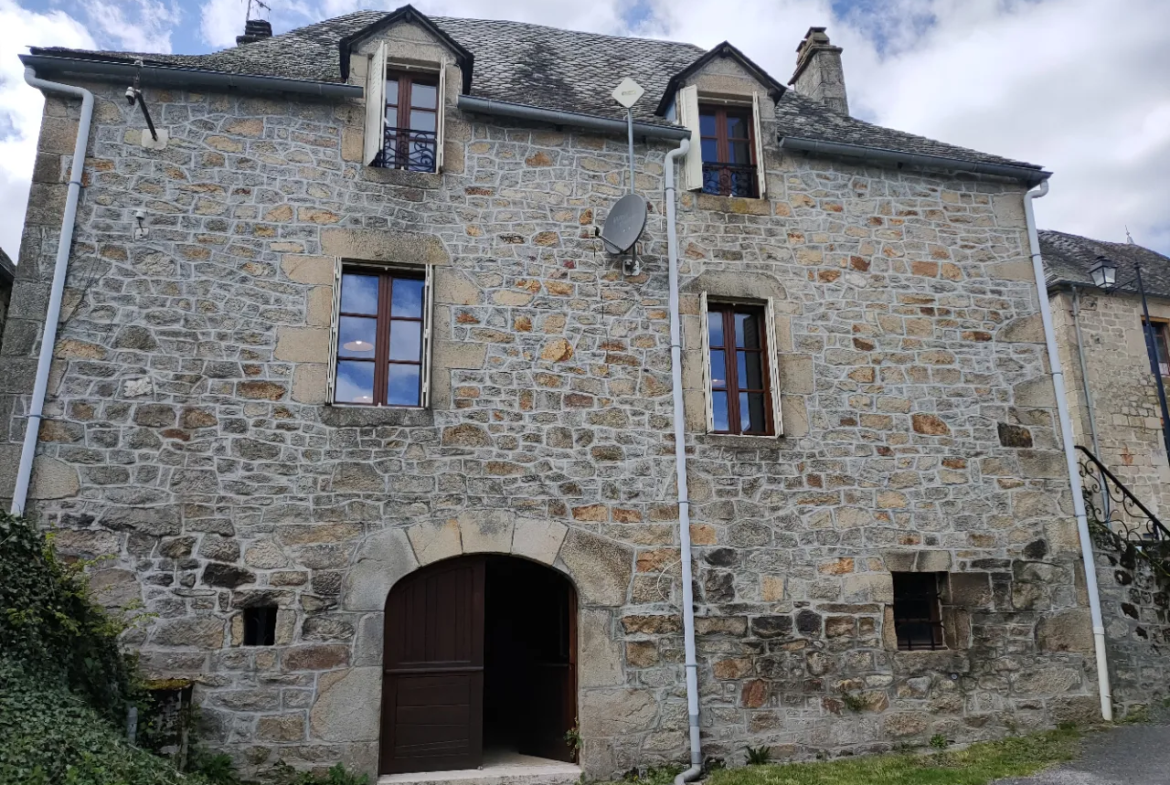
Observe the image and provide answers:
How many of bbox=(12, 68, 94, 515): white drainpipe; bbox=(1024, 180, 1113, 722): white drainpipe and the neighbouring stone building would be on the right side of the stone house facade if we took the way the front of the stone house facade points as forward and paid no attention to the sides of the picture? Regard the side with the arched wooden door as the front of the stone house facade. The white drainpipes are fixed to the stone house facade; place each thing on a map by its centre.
1

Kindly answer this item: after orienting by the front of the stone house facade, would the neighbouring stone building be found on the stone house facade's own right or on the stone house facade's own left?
on the stone house facade's own left

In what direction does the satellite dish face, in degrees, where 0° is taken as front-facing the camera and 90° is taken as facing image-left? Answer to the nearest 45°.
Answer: approximately 45°

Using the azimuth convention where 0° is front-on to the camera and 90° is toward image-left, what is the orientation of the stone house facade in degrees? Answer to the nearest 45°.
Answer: approximately 0°

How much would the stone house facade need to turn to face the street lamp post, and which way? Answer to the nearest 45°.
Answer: approximately 135° to its left
